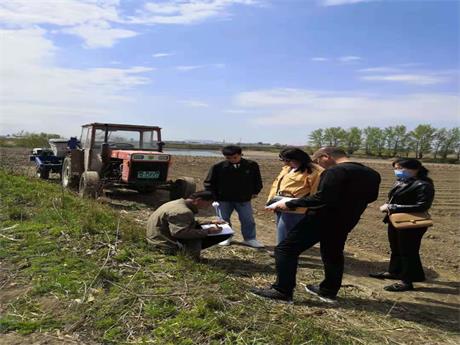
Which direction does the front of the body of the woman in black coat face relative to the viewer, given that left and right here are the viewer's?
facing to the left of the viewer

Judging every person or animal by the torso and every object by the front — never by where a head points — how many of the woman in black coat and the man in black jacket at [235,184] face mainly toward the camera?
1

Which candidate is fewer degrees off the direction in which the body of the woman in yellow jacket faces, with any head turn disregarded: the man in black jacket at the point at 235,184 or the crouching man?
the crouching man

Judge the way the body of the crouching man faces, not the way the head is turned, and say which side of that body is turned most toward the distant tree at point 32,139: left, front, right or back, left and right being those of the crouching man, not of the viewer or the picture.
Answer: left

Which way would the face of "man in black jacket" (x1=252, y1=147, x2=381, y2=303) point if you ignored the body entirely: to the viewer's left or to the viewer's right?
to the viewer's left

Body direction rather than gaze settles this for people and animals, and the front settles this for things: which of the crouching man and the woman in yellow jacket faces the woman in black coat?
the crouching man

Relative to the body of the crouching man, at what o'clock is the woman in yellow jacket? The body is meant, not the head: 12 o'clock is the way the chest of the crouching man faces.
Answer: The woman in yellow jacket is roughly at 12 o'clock from the crouching man.

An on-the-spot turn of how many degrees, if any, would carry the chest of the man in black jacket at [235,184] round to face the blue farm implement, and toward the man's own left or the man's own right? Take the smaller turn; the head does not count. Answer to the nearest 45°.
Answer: approximately 135° to the man's own right

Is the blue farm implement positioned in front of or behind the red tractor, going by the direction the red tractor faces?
behind

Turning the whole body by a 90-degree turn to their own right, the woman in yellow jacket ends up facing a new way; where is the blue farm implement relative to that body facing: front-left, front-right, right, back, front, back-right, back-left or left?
front

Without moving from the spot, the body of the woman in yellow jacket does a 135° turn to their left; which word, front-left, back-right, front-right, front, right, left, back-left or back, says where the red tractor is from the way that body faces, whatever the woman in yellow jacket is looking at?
back-left

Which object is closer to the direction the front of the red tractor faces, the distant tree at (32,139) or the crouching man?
the crouching man

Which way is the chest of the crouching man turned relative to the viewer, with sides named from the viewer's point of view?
facing to the right of the viewer

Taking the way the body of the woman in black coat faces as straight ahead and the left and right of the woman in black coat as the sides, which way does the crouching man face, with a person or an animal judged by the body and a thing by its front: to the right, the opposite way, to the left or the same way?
the opposite way
